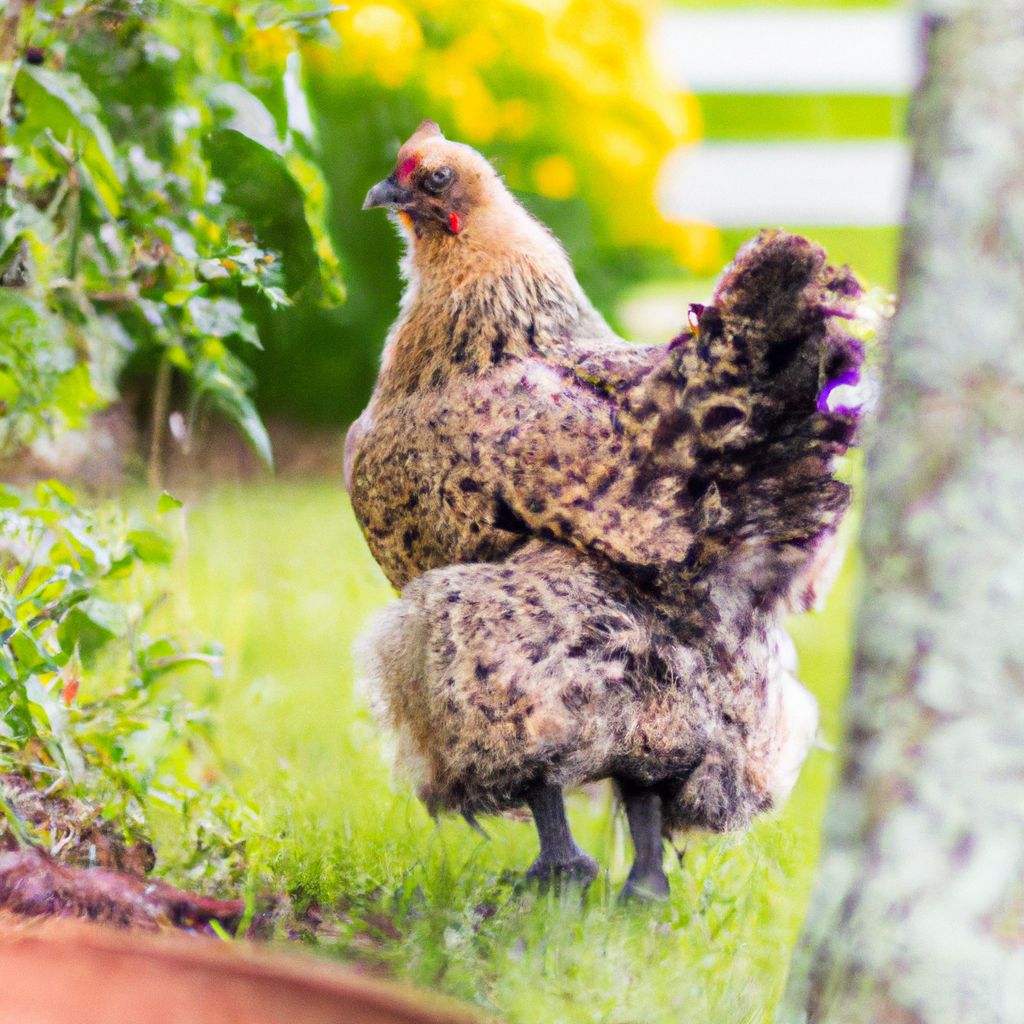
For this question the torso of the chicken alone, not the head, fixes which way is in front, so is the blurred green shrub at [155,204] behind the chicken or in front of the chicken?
in front

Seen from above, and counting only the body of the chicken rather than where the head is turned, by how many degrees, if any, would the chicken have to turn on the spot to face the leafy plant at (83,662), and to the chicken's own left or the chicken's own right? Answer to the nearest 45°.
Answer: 0° — it already faces it

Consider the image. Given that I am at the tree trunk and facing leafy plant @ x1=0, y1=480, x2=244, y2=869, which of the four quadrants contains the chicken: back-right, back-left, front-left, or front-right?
front-right

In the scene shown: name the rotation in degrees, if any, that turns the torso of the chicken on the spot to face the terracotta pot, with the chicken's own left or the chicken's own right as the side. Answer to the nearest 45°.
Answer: approximately 90° to the chicken's own left

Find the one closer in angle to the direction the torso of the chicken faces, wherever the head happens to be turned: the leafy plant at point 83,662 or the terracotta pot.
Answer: the leafy plant

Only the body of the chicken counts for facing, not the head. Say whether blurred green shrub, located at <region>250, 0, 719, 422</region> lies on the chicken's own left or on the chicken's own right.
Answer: on the chicken's own right

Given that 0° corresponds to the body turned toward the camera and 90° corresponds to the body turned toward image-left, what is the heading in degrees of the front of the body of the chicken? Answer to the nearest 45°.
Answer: approximately 90°

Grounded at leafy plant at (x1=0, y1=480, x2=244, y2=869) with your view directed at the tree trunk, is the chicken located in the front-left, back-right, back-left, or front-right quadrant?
front-left

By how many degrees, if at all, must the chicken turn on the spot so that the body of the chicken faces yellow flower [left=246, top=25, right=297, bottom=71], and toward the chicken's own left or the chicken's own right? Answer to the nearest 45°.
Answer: approximately 45° to the chicken's own right
